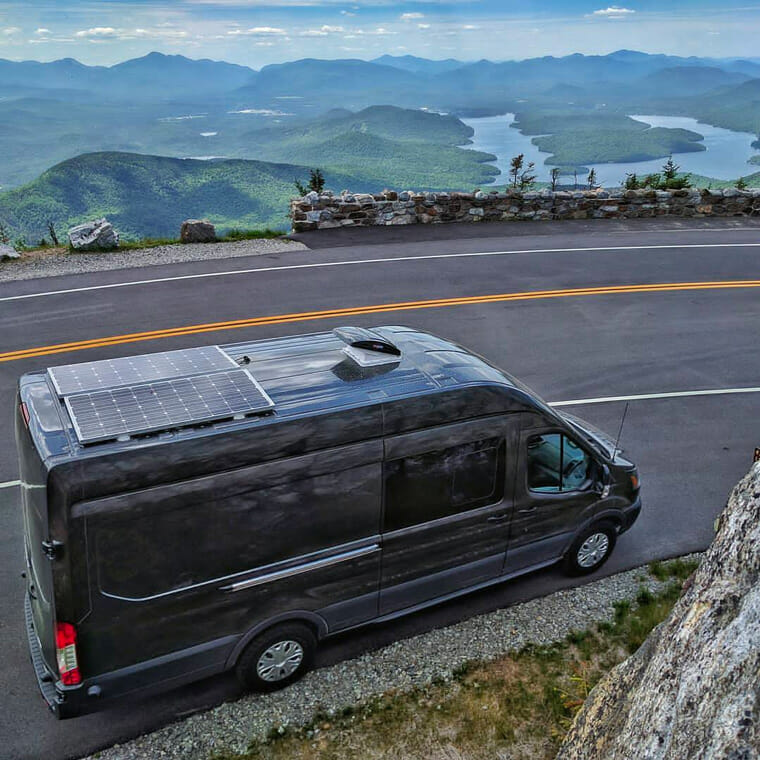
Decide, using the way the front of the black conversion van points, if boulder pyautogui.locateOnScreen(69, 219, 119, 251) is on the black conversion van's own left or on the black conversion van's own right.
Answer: on the black conversion van's own left

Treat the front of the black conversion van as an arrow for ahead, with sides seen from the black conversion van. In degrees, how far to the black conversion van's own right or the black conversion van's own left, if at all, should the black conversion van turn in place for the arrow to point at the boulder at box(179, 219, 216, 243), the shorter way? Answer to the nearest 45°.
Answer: approximately 45° to the black conversion van's own left

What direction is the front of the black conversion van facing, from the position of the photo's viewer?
facing away from the viewer and to the right of the viewer

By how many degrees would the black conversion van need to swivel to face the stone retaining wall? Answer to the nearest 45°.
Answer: approximately 45° to its left

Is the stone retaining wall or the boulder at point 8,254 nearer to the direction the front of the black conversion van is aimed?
the stone retaining wall

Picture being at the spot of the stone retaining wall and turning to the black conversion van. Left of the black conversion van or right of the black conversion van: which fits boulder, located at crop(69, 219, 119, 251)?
right
